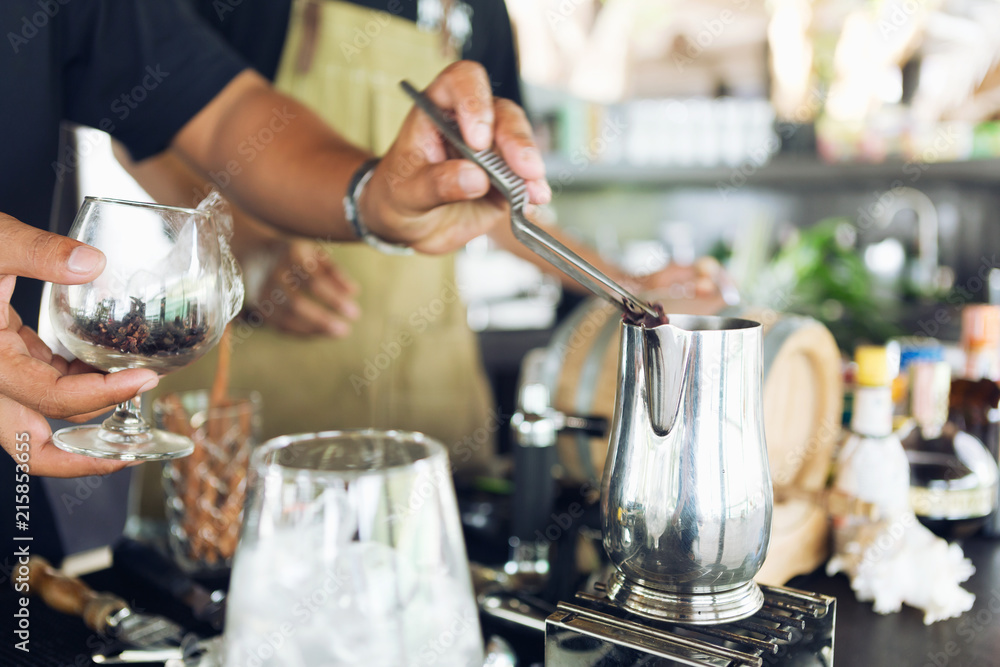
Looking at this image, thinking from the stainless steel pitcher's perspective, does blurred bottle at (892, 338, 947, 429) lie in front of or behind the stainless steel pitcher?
behind

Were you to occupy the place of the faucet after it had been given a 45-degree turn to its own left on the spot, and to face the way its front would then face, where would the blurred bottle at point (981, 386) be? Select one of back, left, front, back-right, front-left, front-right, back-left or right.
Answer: front-left

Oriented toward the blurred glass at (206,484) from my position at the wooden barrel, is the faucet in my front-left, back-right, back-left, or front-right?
back-right

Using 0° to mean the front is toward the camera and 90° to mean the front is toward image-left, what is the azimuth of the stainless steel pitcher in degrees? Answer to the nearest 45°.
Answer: approximately 45°
